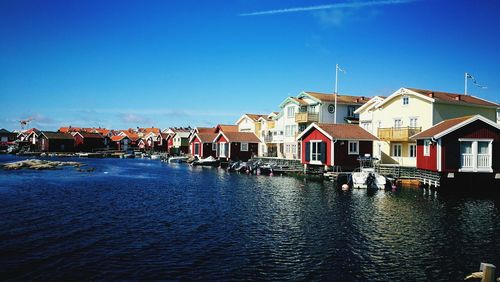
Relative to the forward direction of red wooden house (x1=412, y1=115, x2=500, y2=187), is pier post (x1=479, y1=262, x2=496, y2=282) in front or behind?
in front

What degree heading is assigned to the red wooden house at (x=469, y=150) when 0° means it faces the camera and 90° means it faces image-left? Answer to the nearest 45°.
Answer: approximately 0°
